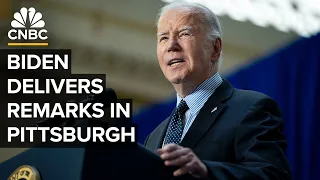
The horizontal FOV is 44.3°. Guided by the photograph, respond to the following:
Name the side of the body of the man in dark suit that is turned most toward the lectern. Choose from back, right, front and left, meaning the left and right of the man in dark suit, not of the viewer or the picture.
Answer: front

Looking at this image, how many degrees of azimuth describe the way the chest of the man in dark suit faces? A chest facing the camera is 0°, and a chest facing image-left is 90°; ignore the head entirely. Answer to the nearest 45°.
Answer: approximately 45°

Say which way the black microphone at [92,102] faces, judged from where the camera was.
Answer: facing to the right of the viewer

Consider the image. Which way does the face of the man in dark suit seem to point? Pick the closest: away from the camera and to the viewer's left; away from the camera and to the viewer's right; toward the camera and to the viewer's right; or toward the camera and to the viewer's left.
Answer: toward the camera and to the viewer's left
